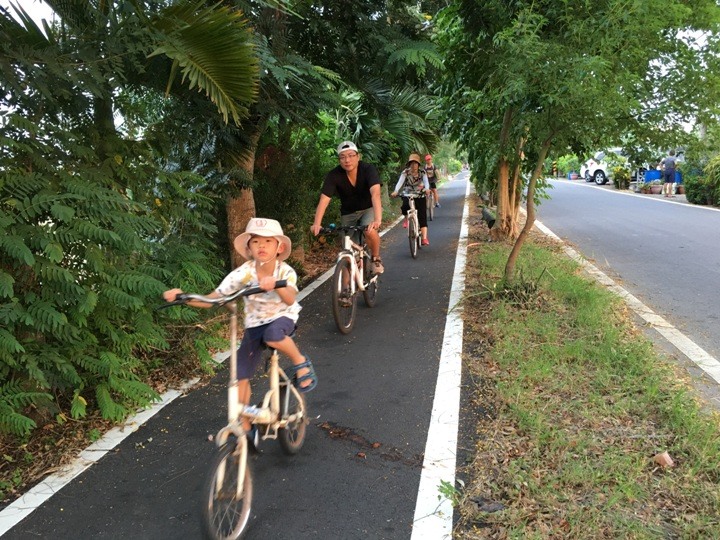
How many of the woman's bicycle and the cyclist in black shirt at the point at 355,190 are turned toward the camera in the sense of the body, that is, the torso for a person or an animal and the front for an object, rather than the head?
2

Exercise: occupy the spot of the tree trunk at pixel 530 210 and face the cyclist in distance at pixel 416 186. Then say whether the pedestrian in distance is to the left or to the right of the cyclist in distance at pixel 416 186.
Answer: right

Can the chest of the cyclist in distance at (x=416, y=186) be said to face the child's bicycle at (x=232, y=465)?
yes

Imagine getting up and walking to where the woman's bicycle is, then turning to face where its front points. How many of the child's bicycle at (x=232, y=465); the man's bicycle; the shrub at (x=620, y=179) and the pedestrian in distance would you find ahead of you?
2

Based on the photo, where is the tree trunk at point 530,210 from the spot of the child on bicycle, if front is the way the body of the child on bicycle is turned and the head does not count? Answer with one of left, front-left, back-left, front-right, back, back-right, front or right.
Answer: back

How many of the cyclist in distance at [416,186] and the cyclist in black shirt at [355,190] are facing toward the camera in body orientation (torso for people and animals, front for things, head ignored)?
2
